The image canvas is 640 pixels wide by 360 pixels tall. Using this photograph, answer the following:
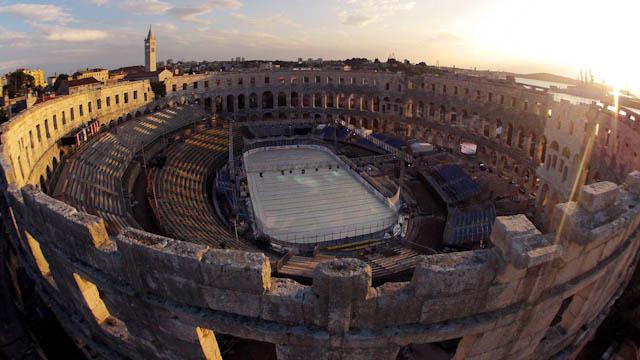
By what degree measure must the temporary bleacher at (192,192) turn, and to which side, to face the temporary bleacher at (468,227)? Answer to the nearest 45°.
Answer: approximately 45° to its right

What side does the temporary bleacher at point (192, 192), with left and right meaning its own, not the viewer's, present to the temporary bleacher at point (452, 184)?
front

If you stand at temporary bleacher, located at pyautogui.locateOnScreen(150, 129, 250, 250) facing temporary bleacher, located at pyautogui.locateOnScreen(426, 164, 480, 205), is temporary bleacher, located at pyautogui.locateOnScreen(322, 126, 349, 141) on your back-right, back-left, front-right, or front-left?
front-left

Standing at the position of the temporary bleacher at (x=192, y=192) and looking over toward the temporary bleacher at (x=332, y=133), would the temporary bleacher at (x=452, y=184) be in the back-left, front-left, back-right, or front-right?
front-right

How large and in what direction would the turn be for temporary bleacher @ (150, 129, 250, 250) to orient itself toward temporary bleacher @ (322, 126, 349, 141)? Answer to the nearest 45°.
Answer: approximately 45° to its left

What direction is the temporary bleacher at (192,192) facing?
to the viewer's right
